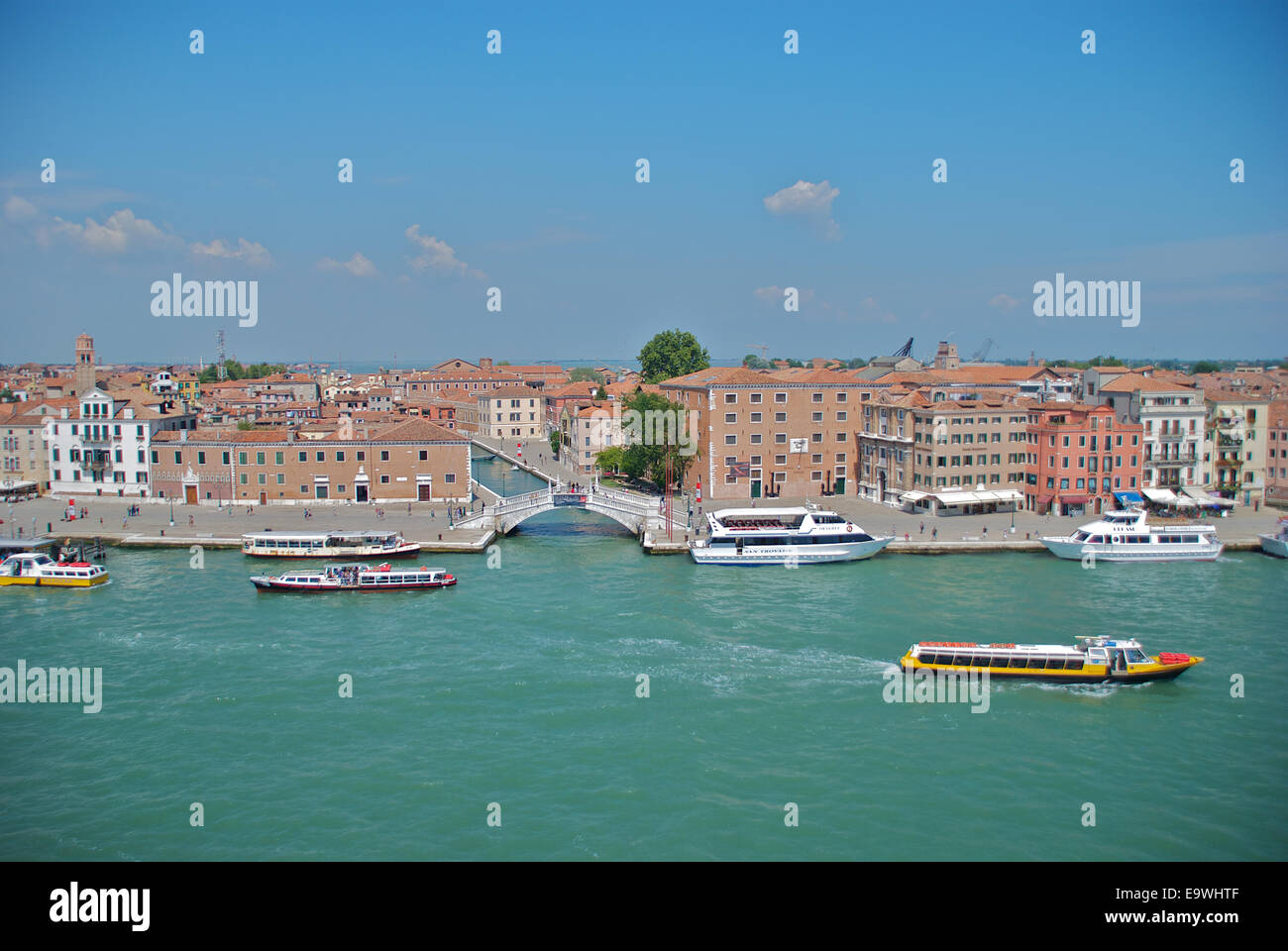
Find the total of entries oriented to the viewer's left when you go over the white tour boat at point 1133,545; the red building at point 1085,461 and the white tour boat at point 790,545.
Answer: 1

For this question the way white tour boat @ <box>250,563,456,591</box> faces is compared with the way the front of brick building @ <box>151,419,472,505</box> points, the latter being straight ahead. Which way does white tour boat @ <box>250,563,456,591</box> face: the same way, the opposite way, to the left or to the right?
to the right

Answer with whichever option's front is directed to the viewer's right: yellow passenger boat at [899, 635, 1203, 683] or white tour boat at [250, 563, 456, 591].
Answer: the yellow passenger boat

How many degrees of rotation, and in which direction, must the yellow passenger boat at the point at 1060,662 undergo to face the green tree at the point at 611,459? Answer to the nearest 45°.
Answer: approximately 135° to its left

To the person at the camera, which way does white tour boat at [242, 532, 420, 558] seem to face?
facing to the right of the viewer

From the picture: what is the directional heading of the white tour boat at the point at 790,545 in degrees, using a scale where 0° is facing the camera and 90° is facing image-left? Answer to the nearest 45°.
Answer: approximately 270°

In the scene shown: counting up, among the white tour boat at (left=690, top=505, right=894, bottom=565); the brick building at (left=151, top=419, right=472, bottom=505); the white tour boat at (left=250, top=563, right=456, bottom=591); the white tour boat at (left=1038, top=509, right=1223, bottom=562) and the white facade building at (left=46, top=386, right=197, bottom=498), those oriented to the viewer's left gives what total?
2

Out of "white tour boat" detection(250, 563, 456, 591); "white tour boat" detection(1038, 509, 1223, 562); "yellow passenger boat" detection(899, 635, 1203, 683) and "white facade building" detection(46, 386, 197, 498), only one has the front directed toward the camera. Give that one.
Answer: the white facade building

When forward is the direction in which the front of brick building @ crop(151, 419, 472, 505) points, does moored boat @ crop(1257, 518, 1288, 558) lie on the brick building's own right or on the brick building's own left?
on the brick building's own left

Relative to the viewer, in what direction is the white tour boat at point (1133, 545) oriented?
to the viewer's left

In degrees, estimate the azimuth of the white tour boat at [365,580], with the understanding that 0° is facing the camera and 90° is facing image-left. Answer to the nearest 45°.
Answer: approximately 90°

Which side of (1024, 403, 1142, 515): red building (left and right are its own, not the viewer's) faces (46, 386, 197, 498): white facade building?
right

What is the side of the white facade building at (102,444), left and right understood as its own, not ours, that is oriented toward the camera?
front

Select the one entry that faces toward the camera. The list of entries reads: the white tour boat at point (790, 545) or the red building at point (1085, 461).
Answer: the red building

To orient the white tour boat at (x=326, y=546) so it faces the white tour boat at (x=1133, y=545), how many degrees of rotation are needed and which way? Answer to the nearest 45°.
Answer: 0° — it already faces it

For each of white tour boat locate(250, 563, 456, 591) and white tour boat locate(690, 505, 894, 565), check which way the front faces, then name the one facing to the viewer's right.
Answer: white tour boat locate(690, 505, 894, 565)

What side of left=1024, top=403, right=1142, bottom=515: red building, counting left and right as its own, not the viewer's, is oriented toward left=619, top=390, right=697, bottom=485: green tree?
right

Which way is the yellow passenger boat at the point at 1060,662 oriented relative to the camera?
to the viewer's right
